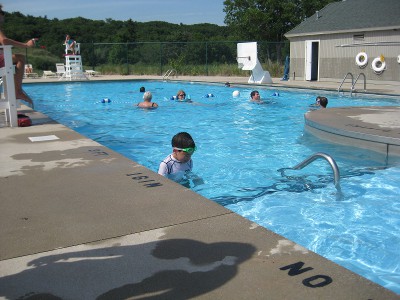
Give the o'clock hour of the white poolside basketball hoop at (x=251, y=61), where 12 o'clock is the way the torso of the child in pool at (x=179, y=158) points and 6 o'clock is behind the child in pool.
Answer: The white poolside basketball hoop is roughly at 8 o'clock from the child in pool.

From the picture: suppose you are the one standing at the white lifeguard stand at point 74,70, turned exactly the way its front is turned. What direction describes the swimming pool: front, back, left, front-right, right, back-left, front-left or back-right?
front

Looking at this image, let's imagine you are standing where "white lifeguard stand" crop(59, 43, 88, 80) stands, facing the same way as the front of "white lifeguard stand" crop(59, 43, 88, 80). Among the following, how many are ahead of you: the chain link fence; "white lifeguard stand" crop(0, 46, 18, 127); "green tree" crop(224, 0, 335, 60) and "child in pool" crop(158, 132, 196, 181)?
2

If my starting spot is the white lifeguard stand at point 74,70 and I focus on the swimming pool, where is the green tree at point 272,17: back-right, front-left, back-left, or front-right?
back-left

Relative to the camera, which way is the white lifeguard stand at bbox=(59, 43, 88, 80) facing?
toward the camera

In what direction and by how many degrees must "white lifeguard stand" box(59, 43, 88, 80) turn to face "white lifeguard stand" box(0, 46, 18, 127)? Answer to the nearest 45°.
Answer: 0° — it already faces it

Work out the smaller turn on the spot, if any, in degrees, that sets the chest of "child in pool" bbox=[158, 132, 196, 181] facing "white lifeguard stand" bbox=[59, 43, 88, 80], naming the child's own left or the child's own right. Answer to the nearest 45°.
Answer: approximately 135° to the child's own left

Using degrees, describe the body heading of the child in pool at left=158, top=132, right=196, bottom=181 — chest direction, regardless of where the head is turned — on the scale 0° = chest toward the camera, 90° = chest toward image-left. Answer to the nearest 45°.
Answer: approximately 315°

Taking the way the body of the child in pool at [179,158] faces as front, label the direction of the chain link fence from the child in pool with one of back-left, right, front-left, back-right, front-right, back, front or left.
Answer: back-left

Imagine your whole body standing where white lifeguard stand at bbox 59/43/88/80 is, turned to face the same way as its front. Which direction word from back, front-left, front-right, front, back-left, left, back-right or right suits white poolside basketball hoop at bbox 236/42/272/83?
front-left

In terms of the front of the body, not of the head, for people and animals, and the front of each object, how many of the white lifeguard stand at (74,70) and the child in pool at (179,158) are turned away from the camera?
0

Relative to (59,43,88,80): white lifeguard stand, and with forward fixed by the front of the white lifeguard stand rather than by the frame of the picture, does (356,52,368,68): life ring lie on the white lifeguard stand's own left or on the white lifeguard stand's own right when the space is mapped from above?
on the white lifeguard stand's own left
